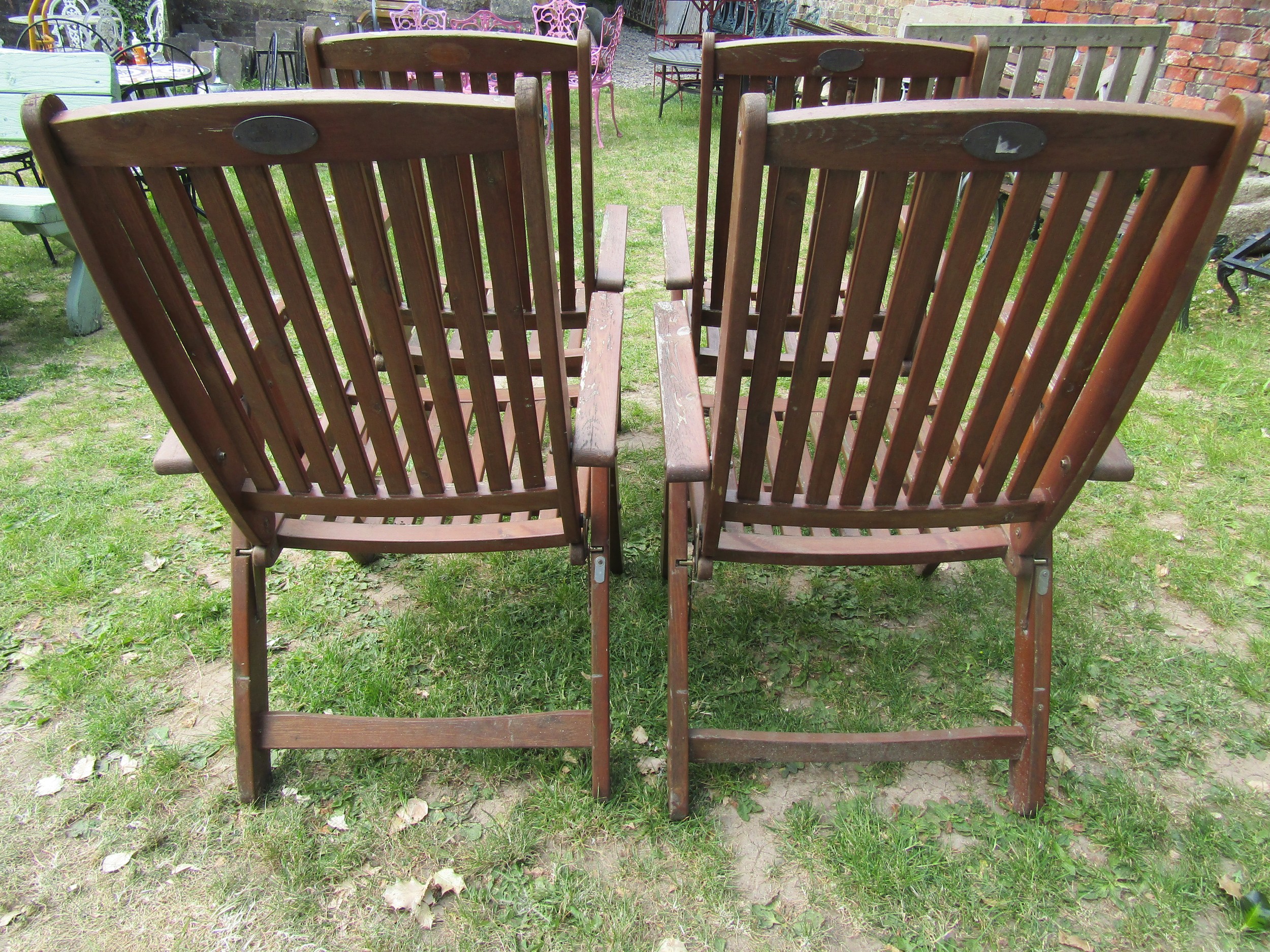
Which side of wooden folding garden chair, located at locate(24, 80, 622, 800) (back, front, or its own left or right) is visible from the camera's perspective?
back

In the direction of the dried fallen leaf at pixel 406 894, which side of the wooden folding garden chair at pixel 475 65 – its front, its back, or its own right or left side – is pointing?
back

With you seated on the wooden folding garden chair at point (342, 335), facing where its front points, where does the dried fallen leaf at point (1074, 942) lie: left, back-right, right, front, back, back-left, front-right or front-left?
back-right

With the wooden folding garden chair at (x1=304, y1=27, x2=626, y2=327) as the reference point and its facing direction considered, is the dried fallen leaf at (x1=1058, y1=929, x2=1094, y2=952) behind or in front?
behind

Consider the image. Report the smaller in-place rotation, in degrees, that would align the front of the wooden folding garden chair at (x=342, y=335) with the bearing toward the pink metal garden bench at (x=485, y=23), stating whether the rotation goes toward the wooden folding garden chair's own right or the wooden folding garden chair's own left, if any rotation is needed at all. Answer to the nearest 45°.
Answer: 0° — it already faces it

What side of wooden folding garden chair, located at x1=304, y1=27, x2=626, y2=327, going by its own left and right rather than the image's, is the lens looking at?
back

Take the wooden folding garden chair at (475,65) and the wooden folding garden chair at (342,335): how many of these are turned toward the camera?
0

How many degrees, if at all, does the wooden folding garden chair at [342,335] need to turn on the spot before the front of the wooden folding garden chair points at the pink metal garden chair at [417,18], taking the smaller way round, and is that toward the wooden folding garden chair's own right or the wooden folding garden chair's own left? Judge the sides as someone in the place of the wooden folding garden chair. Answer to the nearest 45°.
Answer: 0° — it already faces it

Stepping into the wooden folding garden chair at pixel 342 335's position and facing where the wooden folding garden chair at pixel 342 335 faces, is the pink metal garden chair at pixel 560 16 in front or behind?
in front
